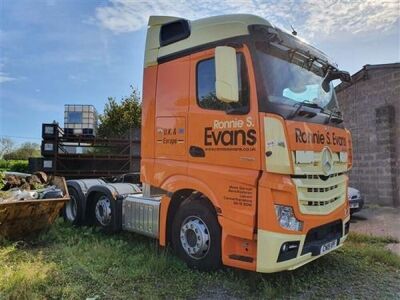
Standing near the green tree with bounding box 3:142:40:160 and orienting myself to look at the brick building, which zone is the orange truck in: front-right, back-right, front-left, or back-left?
front-right

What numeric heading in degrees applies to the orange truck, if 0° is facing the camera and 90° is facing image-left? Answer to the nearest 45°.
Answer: approximately 315°

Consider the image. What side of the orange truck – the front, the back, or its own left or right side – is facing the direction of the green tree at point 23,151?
back

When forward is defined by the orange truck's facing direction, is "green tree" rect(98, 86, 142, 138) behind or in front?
behind

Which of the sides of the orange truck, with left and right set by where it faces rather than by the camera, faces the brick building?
left

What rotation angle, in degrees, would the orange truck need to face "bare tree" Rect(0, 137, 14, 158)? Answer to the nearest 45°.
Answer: approximately 180°
